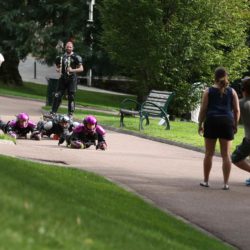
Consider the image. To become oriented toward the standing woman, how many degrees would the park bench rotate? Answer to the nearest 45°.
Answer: approximately 45° to its left

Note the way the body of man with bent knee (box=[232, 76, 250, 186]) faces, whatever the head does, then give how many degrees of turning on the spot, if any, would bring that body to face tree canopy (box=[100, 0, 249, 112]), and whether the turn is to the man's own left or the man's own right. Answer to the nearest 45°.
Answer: approximately 90° to the man's own right

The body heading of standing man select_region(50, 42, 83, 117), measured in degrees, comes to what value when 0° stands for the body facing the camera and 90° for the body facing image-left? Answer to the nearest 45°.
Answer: approximately 0°

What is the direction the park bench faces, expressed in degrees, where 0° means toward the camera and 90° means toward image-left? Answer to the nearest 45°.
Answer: approximately 45°

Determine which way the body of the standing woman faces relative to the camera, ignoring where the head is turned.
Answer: away from the camera

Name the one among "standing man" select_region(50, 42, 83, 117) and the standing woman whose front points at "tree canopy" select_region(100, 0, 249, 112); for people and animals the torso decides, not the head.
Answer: the standing woman

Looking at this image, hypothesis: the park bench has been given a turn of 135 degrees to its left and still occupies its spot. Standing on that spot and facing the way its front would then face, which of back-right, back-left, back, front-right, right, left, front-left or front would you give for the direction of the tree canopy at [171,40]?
left

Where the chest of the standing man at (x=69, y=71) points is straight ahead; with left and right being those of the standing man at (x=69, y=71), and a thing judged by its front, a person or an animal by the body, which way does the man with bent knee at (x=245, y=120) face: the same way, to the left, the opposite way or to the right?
to the right

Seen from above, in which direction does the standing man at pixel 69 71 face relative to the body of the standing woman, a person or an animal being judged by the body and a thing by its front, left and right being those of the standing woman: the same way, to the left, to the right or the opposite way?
the opposite way

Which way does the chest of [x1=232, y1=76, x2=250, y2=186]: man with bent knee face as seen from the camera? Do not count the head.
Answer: to the viewer's left
